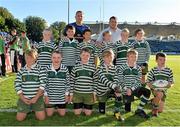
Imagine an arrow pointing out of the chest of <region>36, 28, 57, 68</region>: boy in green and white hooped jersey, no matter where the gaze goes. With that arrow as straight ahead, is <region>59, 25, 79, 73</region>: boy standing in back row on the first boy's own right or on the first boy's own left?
on the first boy's own left

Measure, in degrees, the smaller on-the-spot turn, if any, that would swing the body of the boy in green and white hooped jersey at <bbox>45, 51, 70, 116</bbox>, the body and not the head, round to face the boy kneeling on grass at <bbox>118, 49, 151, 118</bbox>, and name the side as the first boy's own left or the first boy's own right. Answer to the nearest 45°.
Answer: approximately 90° to the first boy's own left

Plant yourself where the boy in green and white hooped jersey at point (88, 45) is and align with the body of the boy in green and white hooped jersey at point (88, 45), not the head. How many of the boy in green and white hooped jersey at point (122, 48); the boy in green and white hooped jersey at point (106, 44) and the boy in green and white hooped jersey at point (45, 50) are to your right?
1

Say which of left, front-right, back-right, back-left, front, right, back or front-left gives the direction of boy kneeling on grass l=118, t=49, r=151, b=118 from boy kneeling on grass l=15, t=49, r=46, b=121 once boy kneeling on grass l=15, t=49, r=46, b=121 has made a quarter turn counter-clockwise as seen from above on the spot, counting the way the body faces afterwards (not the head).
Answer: front

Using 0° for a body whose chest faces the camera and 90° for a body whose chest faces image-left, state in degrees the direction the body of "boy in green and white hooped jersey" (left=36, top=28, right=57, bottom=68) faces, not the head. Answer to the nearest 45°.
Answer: approximately 0°
